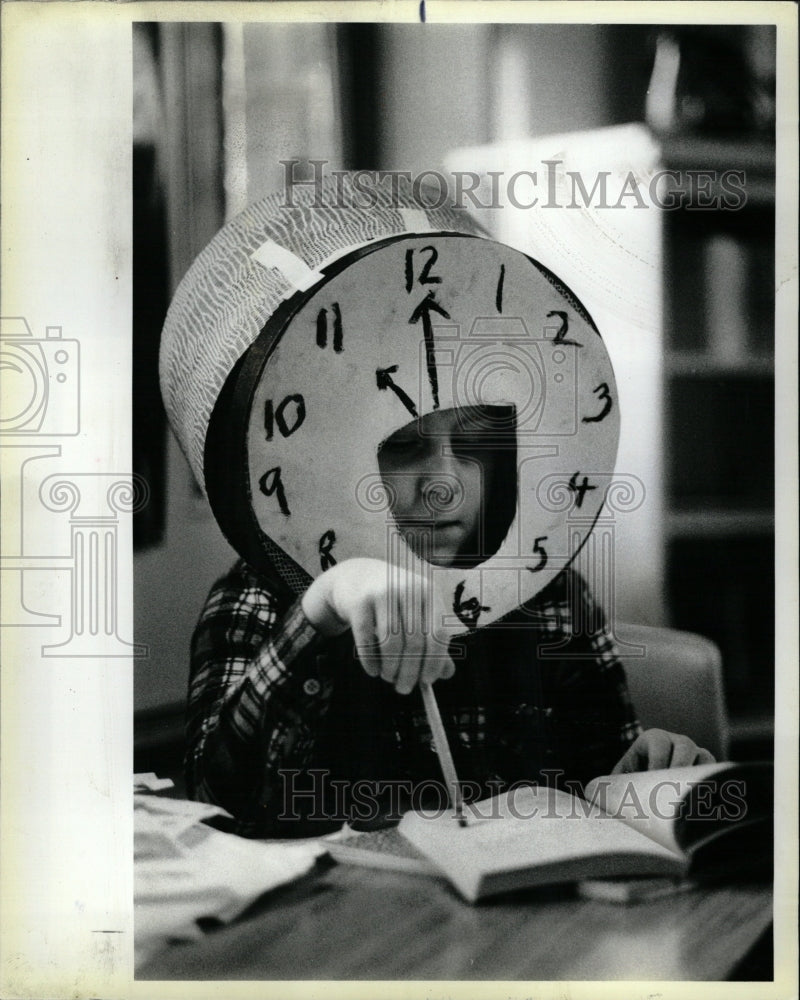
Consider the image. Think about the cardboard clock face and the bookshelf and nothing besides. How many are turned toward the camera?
2

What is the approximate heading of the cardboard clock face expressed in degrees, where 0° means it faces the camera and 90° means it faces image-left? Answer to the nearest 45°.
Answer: approximately 0°

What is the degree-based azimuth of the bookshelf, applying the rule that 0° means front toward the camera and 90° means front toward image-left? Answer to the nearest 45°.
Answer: approximately 0°
